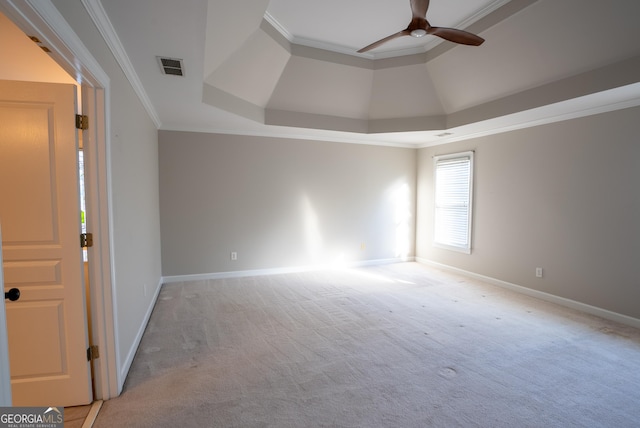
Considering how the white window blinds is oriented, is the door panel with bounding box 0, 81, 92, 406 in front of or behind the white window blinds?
in front

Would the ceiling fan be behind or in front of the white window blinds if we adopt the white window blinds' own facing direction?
in front

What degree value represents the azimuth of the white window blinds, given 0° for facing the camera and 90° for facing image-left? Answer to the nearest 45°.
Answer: approximately 45°
